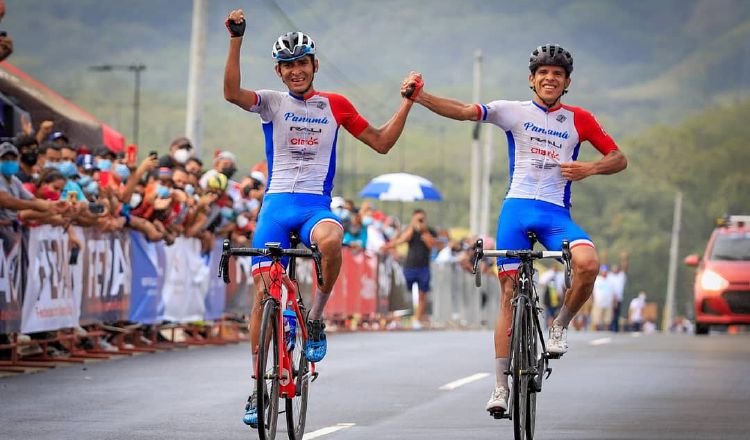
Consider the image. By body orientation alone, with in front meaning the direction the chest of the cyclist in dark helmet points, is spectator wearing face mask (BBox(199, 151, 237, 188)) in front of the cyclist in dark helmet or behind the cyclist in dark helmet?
behind

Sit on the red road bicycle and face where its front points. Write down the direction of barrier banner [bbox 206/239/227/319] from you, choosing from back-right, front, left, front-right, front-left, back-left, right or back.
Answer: back

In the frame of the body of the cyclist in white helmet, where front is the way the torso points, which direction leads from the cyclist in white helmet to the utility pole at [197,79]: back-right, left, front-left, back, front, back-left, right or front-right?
back

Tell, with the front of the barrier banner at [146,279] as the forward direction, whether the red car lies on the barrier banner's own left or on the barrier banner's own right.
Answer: on the barrier banner's own left

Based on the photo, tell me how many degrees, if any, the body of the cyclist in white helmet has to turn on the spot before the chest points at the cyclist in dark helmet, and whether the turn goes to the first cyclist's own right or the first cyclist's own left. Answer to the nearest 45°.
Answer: approximately 90° to the first cyclist's own left

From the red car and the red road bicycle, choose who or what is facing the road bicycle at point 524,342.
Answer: the red car

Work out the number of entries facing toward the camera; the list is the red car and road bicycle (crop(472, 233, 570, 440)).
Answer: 2

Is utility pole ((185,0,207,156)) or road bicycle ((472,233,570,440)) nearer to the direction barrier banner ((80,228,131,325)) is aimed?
the road bicycle

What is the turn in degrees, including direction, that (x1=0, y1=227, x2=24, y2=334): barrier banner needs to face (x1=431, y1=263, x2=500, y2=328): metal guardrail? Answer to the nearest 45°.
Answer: approximately 90° to its left
